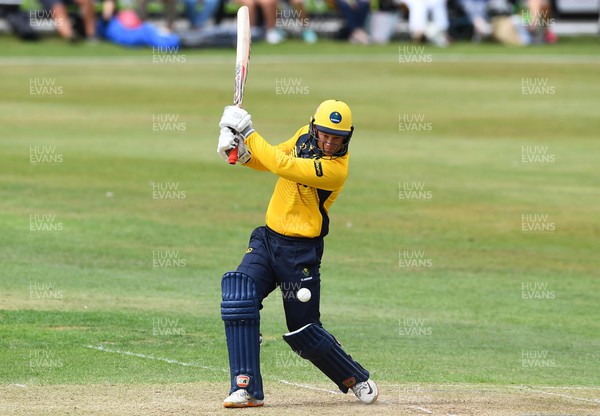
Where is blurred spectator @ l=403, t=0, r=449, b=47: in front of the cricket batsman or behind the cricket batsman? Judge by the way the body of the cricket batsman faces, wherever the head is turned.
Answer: behind

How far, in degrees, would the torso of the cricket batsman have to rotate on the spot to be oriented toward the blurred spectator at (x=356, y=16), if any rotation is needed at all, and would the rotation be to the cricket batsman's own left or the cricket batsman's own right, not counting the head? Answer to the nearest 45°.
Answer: approximately 180°

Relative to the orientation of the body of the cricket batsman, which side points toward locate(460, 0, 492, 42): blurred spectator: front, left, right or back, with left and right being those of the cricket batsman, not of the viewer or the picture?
back

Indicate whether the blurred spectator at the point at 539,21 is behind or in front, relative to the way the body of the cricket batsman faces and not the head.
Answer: behind

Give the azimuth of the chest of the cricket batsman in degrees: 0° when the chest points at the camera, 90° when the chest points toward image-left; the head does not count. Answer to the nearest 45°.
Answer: approximately 0°

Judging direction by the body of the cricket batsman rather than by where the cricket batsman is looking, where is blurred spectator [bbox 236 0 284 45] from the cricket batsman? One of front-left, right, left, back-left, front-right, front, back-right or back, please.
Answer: back

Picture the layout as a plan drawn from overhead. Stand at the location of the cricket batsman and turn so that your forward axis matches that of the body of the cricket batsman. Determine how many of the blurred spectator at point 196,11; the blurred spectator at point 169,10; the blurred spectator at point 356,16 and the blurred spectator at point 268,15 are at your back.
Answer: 4

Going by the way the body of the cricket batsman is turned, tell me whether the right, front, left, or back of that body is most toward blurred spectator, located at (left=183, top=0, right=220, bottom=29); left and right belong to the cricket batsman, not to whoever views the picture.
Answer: back

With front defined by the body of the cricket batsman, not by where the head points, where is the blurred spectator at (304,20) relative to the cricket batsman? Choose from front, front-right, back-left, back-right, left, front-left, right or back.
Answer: back
